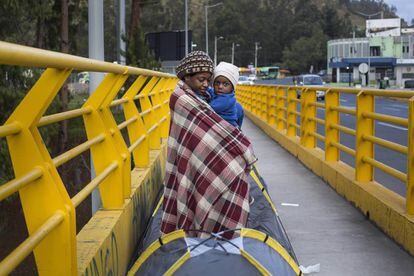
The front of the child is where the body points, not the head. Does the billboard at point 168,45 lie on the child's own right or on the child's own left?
on the child's own right

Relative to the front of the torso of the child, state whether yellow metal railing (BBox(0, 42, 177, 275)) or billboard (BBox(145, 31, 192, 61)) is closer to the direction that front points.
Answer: the yellow metal railing

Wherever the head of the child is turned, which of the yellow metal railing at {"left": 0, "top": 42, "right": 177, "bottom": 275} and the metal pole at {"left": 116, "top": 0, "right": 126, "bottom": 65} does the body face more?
the yellow metal railing

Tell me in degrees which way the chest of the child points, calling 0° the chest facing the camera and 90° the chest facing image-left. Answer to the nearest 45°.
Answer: approximately 45°

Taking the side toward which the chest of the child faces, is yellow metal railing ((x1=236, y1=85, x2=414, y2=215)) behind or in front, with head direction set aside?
behind

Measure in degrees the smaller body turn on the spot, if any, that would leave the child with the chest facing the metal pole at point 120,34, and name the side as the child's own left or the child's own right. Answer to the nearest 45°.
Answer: approximately 135° to the child's own right

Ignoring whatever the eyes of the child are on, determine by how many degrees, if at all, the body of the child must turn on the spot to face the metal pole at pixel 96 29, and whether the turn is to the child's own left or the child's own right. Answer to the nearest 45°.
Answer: approximately 90° to the child's own right

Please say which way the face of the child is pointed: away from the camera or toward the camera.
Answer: toward the camera
